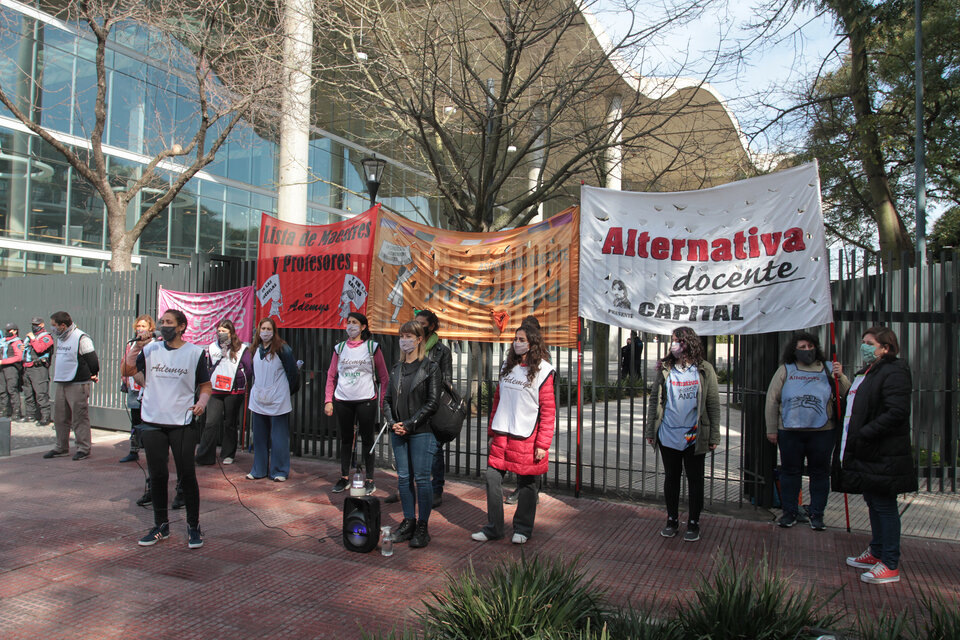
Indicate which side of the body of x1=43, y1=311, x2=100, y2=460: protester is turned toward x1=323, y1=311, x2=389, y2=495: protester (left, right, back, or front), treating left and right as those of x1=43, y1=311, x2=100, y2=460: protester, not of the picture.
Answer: left

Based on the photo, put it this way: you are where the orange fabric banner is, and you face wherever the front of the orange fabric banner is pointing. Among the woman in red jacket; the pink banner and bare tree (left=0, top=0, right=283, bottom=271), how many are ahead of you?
1

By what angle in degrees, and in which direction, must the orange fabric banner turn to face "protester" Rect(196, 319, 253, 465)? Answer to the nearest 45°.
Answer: approximately 90° to its right

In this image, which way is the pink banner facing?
toward the camera

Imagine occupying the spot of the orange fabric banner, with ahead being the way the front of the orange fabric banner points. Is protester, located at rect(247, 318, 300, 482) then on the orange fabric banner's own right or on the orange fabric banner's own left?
on the orange fabric banner's own right

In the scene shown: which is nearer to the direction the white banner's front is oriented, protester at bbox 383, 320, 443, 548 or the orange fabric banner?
the protester

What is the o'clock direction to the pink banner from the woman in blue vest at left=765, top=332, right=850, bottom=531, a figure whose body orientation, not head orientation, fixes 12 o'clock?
The pink banner is roughly at 3 o'clock from the woman in blue vest.

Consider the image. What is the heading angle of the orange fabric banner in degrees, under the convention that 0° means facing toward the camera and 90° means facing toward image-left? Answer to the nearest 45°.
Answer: approximately 0°

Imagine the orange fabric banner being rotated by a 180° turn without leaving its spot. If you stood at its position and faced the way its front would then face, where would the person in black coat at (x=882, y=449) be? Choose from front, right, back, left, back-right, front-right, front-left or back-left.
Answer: back-right

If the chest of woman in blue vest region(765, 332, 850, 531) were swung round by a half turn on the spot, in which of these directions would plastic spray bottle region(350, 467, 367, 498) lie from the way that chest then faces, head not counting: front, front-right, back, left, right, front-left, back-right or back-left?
back-left

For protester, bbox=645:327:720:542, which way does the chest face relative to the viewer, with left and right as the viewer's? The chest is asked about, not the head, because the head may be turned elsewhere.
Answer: facing the viewer and to the left of the viewer

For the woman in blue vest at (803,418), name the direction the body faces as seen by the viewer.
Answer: toward the camera
